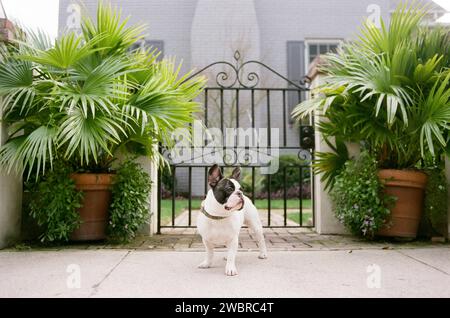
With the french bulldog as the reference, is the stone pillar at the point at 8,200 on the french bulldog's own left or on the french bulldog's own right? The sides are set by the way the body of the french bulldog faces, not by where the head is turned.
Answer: on the french bulldog's own right

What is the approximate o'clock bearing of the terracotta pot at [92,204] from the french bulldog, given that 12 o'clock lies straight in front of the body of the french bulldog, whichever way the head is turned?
The terracotta pot is roughly at 3 o'clock from the french bulldog.

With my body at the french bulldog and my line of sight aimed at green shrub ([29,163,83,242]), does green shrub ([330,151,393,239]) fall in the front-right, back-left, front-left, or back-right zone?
back-right

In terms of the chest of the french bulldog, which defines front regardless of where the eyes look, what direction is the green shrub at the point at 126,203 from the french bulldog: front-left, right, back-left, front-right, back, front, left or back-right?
right

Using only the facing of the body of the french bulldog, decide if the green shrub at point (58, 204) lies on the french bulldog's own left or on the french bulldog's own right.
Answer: on the french bulldog's own right

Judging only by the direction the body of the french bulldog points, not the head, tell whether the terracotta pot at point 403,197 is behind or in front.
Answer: behind

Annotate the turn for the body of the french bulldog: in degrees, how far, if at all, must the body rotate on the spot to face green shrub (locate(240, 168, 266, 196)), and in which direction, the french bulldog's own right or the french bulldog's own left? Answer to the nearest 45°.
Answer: approximately 135° to the french bulldog's own right

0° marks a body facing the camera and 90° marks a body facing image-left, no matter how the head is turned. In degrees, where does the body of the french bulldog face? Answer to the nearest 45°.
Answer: approximately 45°

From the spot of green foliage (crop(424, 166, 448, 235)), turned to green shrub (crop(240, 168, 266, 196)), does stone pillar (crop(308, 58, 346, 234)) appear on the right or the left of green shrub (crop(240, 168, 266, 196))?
left

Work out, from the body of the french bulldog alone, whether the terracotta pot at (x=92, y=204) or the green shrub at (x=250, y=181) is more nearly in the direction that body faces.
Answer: the terracotta pot

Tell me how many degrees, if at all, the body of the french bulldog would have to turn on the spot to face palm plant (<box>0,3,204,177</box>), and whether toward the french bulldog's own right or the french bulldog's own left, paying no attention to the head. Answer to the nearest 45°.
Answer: approximately 90° to the french bulldog's own right
